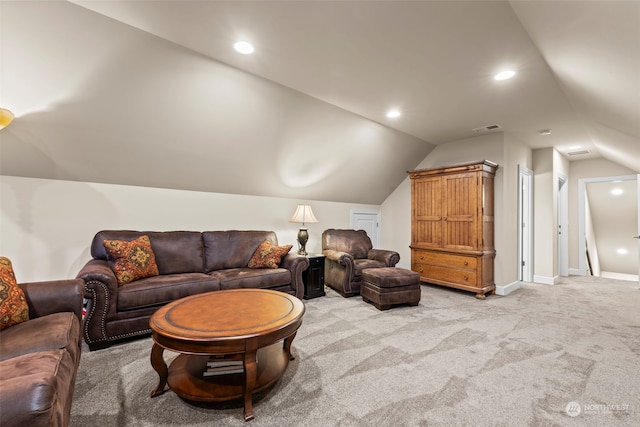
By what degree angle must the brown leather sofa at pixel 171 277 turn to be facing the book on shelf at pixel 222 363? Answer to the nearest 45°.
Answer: approximately 45° to its right

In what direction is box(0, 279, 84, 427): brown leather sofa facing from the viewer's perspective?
to the viewer's right

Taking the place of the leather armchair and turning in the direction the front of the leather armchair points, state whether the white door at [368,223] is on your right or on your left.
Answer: on your left

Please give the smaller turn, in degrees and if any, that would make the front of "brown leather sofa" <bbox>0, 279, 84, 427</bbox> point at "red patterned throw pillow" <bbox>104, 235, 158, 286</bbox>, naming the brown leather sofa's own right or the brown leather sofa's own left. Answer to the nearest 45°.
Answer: approximately 45° to the brown leather sofa's own left

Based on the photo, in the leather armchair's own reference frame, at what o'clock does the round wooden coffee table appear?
The round wooden coffee table is roughly at 2 o'clock from the leather armchair.

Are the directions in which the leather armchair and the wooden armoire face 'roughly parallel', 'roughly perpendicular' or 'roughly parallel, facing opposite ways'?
roughly perpendicular

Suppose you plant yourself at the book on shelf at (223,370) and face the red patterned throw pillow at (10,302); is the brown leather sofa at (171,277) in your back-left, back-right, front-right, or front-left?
front-right

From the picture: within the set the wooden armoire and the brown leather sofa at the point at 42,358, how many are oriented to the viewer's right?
1

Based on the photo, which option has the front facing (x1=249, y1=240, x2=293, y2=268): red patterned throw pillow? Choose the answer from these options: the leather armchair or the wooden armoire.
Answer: the wooden armoire

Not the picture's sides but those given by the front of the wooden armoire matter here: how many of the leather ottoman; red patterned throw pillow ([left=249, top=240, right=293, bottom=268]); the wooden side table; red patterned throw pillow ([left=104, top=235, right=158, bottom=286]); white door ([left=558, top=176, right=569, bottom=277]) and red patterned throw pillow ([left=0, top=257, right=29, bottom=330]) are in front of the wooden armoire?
5

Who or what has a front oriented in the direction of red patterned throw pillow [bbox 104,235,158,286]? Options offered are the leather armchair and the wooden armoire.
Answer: the wooden armoire

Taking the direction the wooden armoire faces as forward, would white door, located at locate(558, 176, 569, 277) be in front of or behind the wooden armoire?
behind

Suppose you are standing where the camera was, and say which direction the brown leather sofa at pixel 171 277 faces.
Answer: facing the viewer and to the right of the viewer

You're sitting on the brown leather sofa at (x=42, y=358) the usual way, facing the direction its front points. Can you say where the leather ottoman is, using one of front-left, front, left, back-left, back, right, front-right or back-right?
front

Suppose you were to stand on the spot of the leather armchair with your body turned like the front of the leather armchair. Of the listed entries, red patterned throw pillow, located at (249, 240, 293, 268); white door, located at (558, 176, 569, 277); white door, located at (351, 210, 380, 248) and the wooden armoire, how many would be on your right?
1
